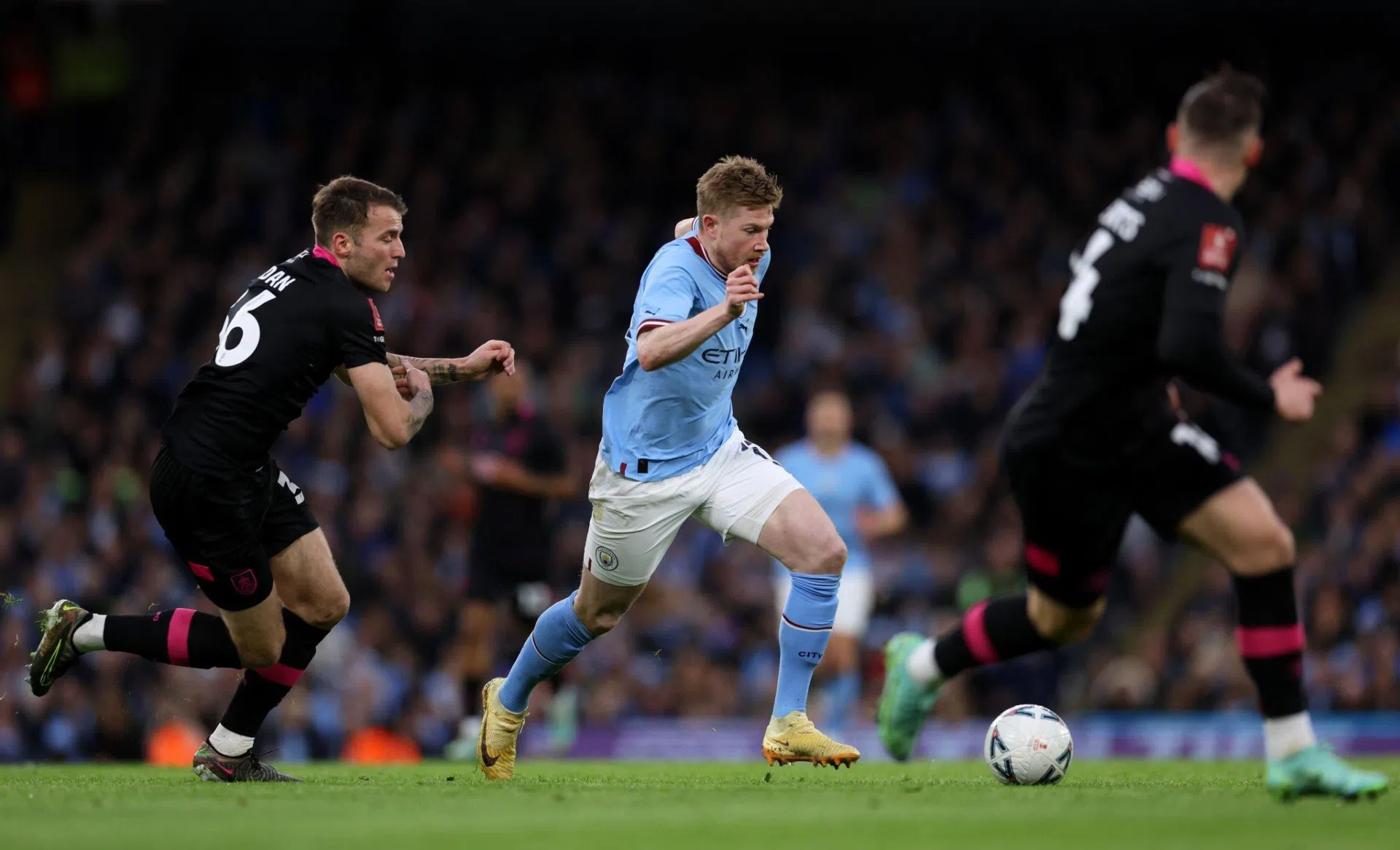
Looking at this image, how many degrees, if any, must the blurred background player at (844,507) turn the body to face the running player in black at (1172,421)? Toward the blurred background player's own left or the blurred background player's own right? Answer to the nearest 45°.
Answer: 0° — they already face them

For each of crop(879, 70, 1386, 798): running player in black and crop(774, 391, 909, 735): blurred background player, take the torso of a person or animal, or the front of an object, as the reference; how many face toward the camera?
1

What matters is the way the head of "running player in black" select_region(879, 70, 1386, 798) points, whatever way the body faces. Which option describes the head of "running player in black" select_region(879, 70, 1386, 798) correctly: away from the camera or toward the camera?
away from the camera

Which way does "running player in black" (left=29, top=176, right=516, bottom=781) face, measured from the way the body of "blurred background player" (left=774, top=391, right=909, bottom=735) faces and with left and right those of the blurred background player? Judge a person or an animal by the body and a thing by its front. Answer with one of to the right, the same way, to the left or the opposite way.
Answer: to the left

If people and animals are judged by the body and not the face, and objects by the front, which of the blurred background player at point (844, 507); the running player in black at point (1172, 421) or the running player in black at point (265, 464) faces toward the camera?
the blurred background player

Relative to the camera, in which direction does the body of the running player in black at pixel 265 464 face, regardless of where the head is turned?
to the viewer's right

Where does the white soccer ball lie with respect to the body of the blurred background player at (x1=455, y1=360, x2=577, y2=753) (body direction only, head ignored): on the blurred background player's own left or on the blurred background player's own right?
on the blurred background player's own left

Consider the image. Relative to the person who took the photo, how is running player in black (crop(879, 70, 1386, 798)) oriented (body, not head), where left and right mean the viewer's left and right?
facing away from the viewer and to the right of the viewer

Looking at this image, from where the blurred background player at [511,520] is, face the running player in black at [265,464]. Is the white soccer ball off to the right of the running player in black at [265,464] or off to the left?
left

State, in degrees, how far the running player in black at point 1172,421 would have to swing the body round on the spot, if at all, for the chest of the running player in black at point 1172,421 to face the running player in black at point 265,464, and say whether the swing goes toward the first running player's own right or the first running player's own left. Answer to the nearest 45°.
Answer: approximately 135° to the first running player's own left

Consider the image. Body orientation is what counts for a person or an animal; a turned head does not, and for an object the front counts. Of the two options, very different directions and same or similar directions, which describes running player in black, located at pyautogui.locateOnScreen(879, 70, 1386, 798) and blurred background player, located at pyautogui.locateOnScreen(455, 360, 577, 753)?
very different directions
